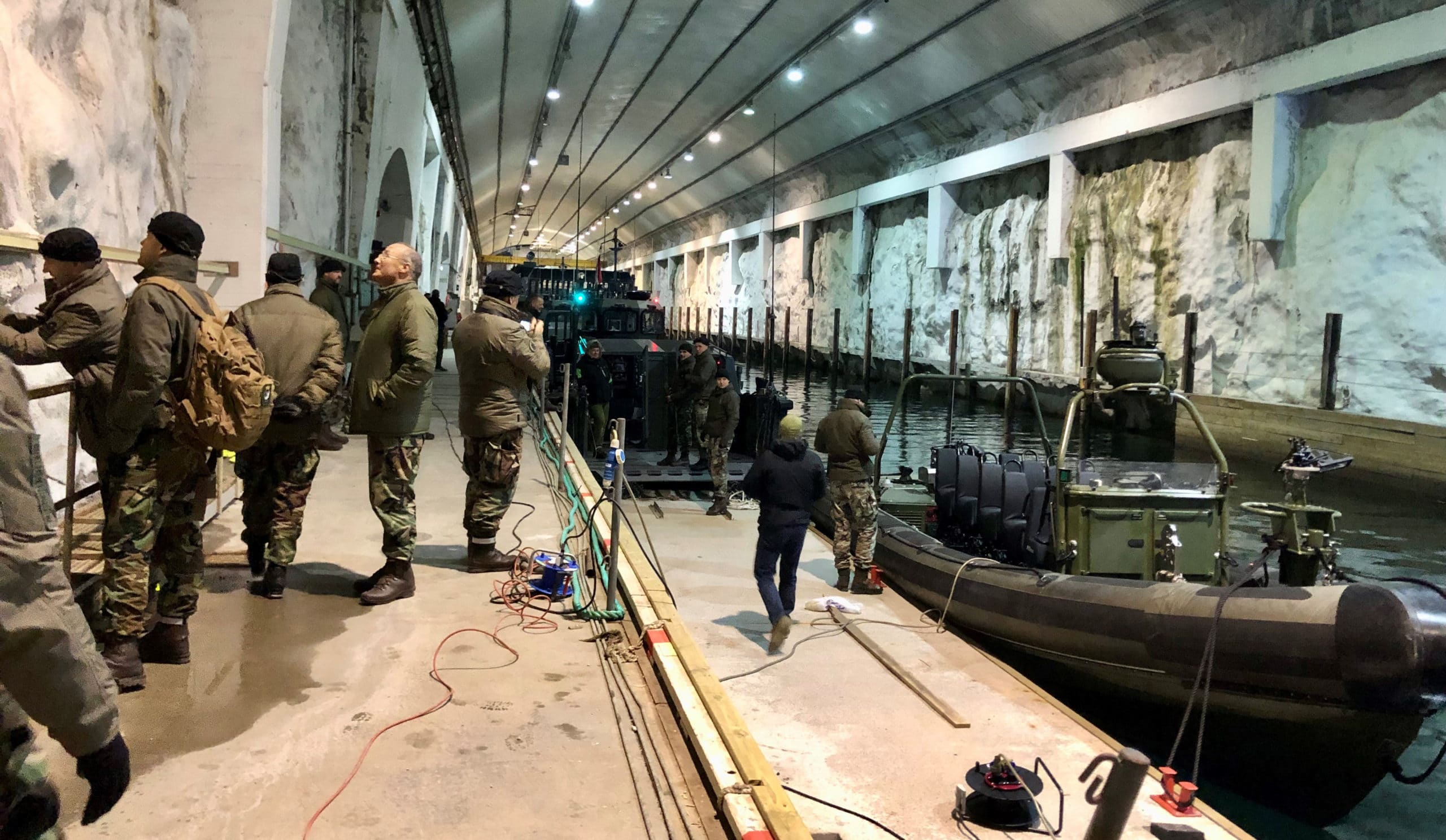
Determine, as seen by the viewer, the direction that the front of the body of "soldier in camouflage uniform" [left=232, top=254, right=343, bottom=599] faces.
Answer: away from the camera

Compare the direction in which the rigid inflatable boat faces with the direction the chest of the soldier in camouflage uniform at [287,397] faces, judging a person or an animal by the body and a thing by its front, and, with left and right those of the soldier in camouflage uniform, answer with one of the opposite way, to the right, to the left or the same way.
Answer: the opposite way

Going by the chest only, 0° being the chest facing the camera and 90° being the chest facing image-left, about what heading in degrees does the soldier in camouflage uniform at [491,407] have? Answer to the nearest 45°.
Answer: approximately 225°

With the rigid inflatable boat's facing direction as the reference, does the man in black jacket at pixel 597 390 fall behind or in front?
behind

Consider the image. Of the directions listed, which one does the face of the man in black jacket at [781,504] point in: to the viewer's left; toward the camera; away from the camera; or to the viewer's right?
away from the camera

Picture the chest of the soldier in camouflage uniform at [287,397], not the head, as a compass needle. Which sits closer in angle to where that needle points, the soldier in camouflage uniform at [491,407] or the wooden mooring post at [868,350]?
the wooden mooring post

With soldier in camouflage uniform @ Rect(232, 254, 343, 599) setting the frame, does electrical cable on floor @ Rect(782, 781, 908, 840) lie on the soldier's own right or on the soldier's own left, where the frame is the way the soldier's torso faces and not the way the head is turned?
on the soldier's own right

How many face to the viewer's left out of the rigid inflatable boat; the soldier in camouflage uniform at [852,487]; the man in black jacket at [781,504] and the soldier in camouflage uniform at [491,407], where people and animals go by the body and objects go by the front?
0

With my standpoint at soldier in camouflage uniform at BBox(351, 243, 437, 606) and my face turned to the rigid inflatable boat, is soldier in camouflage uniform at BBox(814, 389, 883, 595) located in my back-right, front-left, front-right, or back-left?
front-left

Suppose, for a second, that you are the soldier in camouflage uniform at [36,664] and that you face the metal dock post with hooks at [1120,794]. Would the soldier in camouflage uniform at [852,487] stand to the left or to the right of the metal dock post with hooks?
left

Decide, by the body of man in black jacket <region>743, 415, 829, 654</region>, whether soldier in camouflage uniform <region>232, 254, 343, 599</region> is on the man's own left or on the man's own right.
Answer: on the man's own left

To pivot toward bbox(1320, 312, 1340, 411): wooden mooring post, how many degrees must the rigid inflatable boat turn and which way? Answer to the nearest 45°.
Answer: approximately 135° to its left

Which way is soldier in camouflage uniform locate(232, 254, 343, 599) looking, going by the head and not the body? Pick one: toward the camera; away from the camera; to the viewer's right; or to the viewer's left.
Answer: away from the camera

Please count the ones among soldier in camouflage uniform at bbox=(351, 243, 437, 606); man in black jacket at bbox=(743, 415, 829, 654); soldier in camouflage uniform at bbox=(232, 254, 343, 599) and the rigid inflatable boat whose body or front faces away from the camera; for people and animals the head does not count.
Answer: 2

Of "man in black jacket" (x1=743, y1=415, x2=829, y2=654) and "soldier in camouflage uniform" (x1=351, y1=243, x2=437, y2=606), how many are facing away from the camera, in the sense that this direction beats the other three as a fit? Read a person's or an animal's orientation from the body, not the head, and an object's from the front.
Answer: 1

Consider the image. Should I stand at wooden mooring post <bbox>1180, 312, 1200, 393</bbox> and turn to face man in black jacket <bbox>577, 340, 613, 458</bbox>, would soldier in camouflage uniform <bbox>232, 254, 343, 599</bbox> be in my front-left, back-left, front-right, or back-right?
front-left

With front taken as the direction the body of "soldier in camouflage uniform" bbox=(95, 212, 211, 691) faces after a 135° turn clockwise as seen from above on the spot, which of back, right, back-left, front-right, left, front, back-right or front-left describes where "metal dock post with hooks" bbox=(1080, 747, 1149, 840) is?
front-right
